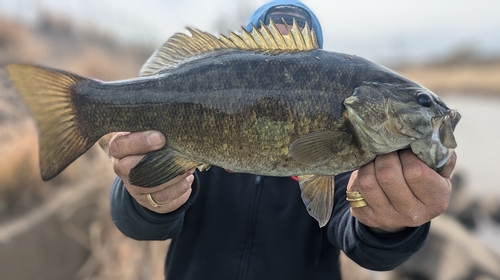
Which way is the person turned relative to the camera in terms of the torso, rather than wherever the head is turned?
toward the camera

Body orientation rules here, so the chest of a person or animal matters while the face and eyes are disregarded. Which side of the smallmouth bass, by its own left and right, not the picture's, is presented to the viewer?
right
